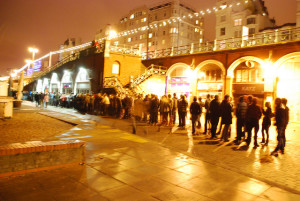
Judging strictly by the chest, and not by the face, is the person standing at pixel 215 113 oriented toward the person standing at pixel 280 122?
no

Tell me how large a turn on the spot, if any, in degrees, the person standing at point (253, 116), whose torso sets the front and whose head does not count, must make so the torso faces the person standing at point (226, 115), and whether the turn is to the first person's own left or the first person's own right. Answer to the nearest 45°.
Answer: approximately 90° to the first person's own left

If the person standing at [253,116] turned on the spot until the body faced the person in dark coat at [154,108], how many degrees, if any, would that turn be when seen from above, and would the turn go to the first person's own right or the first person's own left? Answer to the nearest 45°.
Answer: approximately 45° to the first person's own left

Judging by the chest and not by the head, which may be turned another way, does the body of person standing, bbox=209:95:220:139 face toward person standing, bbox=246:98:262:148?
no

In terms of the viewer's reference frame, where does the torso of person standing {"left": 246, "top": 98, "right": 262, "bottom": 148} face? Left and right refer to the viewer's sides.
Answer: facing away from the viewer

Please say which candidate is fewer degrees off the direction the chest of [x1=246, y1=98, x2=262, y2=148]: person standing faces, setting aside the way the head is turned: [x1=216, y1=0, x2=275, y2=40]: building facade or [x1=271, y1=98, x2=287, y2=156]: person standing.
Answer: the building facade

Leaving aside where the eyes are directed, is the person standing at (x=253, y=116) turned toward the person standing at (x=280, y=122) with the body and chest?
no
